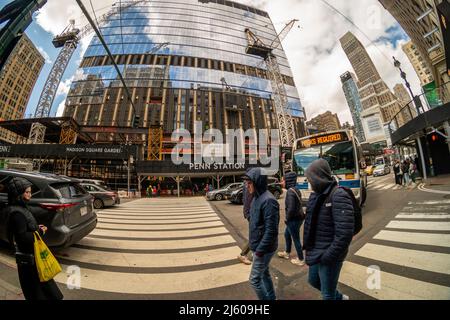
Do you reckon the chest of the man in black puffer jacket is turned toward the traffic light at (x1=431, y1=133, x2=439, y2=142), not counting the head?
no

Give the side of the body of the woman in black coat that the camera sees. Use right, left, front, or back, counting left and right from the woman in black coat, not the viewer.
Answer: right

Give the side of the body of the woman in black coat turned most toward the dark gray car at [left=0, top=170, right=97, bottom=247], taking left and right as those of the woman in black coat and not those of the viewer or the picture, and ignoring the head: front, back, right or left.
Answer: left

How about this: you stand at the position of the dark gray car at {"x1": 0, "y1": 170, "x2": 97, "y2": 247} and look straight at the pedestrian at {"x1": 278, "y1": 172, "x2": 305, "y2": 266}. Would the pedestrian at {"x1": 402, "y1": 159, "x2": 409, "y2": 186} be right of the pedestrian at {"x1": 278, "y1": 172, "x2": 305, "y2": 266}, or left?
left

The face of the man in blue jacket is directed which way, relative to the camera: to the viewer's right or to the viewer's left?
to the viewer's left

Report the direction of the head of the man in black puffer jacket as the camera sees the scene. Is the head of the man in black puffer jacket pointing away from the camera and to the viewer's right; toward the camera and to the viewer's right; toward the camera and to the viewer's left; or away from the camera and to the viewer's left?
toward the camera and to the viewer's left

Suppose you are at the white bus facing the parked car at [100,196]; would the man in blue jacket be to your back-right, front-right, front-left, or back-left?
front-left
